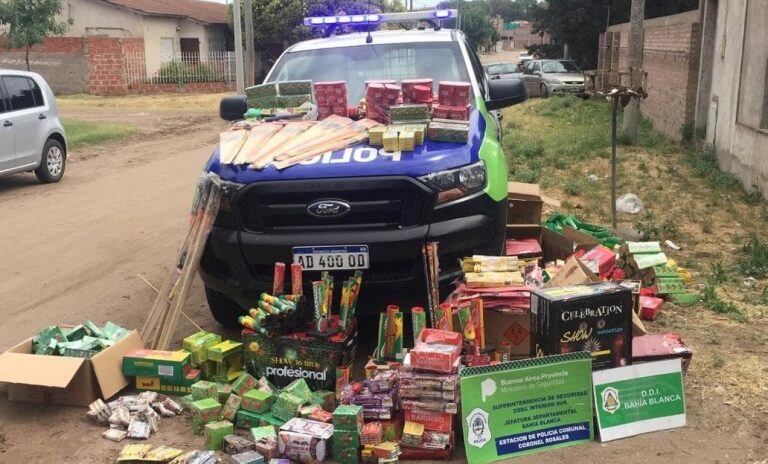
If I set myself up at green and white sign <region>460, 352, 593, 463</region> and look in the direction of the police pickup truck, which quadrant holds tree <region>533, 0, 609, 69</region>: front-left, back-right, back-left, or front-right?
front-right

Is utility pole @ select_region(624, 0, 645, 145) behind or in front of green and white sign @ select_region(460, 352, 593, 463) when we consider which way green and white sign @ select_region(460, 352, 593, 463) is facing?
behind

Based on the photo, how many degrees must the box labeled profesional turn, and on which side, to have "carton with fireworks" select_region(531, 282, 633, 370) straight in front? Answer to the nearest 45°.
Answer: approximately 90° to its left

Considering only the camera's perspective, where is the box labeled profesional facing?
facing the viewer

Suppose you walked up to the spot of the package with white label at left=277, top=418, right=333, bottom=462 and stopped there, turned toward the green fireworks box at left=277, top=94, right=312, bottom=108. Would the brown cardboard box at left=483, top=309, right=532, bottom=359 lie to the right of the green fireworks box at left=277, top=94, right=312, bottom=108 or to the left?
right

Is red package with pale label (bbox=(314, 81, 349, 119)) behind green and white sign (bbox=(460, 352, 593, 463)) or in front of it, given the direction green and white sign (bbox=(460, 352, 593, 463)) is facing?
behind

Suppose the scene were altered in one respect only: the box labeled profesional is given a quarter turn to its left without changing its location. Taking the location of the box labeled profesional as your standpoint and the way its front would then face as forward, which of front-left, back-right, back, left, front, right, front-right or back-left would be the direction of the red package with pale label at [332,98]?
left

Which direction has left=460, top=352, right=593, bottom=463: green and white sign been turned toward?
toward the camera

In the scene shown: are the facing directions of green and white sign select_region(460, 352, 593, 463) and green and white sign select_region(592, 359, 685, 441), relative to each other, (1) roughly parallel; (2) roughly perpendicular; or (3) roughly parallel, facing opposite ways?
roughly parallel

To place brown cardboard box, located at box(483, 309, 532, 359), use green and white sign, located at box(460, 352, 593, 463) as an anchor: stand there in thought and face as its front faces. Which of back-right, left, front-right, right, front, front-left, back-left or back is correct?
back

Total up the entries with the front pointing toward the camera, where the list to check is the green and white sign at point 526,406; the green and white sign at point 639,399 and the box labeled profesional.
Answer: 3

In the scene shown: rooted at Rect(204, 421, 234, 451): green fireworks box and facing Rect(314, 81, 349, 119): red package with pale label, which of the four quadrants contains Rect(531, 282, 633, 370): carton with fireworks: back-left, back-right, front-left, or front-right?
front-right

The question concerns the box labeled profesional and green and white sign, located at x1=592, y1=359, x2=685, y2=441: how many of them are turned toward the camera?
2

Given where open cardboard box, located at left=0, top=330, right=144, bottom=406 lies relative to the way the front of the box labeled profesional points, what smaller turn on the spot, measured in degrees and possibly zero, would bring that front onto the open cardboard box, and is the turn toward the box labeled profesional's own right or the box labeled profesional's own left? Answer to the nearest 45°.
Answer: approximately 90° to the box labeled profesional's own right

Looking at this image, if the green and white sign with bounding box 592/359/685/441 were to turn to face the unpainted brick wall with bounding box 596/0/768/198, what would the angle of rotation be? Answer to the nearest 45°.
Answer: approximately 180°
